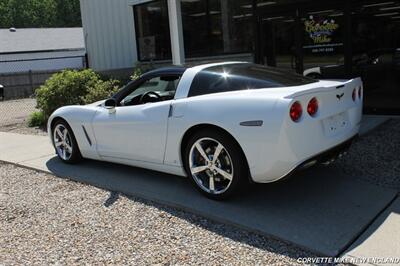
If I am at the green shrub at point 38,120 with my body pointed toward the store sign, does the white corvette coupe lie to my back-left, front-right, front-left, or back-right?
front-right

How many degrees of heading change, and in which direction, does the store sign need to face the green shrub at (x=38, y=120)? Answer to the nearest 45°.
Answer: approximately 90° to its right

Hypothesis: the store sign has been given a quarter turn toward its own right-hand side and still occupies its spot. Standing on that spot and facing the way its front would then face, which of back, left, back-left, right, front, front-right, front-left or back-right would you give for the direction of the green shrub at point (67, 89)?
front

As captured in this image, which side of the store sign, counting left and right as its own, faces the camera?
front

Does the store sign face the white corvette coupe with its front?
yes

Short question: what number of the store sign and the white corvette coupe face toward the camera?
1

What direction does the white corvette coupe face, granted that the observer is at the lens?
facing away from the viewer and to the left of the viewer

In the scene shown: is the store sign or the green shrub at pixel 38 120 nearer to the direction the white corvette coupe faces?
the green shrub

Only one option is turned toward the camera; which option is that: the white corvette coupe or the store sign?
the store sign
